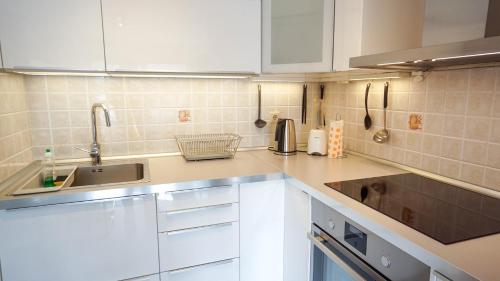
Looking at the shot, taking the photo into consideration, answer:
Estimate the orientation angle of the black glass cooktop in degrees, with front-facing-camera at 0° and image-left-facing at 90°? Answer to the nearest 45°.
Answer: approximately 45°

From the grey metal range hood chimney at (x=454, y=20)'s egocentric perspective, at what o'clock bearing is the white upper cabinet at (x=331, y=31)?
the white upper cabinet at (x=331, y=31) is roughly at 2 o'clock from the grey metal range hood chimney at (x=454, y=20).

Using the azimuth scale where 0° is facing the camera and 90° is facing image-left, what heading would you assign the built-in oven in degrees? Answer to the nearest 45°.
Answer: approximately 45°

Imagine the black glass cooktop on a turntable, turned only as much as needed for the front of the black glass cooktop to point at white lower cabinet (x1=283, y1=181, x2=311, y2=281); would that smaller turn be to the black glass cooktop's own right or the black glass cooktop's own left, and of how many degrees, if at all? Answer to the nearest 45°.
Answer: approximately 45° to the black glass cooktop's own right

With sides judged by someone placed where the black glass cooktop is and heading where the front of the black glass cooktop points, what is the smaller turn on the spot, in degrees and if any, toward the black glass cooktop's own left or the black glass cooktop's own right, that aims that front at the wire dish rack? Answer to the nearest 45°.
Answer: approximately 45° to the black glass cooktop's own right

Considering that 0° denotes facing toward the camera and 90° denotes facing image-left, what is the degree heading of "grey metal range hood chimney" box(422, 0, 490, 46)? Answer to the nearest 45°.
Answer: approximately 45°

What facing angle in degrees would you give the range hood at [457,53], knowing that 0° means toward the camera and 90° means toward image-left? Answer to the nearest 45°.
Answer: approximately 45°

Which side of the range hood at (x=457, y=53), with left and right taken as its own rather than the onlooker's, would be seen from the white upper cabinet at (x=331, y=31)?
right

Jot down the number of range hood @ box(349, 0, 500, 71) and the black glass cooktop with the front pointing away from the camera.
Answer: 0
